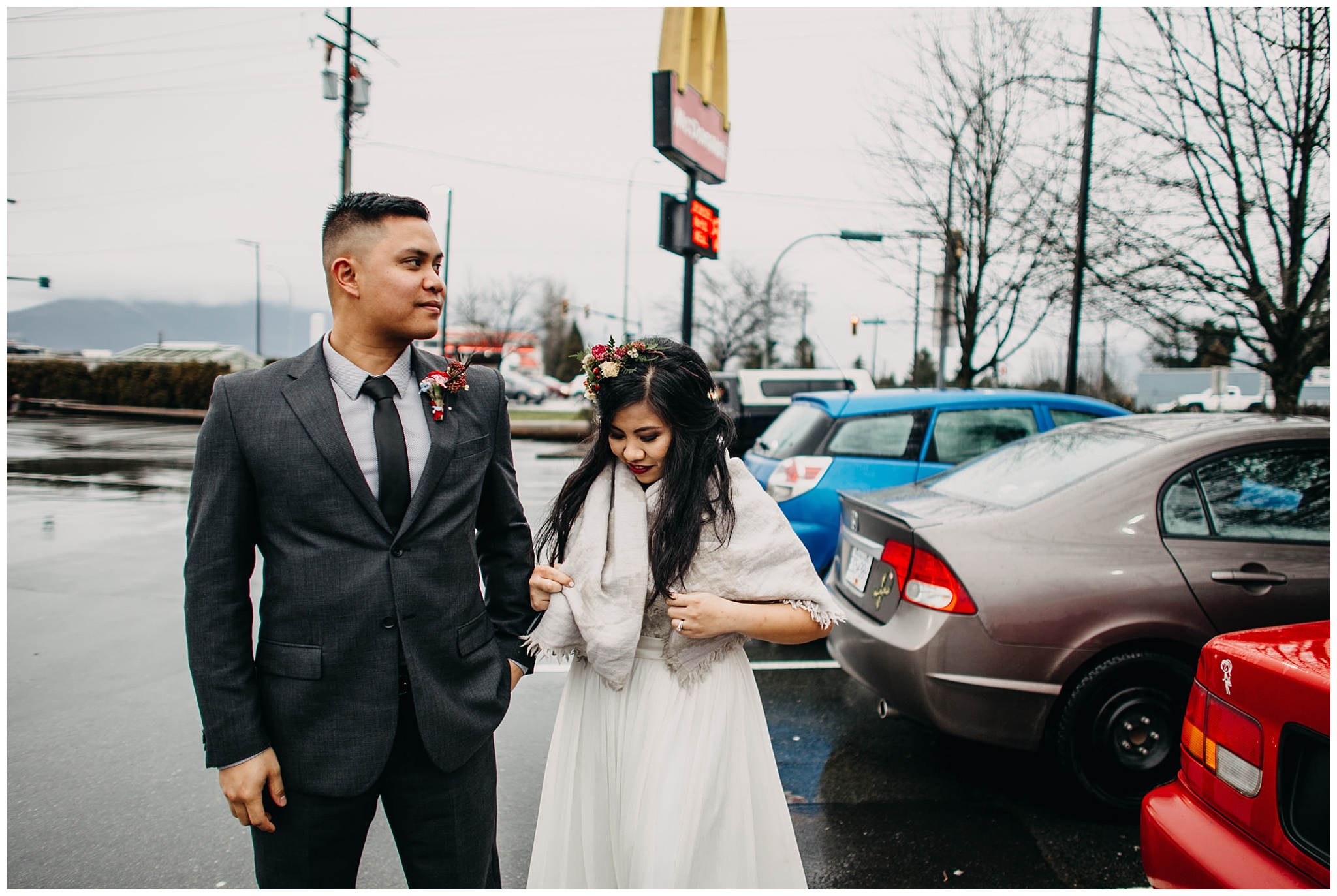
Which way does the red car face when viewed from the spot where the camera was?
facing away from the viewer and to the right of the viewer

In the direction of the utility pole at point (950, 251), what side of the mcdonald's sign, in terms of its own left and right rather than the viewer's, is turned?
left

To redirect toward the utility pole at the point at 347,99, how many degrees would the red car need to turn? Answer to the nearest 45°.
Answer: approximately 90° to its left

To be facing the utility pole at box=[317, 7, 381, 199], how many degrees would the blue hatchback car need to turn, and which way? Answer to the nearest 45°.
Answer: approximately 90° to its left

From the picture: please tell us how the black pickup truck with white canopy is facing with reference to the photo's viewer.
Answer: facing to the left of the viewer

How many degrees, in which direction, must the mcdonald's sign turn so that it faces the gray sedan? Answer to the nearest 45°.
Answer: approximately 45° to its right

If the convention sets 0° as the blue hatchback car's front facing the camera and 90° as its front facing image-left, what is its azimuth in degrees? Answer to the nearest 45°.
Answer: approximately 225°

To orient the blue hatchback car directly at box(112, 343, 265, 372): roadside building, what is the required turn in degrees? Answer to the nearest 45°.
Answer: approximately 90° to its left

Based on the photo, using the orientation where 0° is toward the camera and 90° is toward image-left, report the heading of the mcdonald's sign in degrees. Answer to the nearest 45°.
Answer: approximately 315°

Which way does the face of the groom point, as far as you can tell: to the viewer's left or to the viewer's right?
to the viewer's right

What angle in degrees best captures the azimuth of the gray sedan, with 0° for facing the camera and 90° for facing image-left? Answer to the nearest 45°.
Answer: approximately 225°
